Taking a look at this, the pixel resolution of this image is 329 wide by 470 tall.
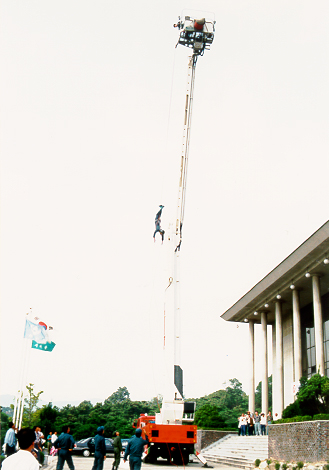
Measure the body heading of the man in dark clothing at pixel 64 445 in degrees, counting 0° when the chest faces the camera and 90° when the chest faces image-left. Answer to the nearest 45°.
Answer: approximately 180°

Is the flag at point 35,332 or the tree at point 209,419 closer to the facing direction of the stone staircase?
the flag

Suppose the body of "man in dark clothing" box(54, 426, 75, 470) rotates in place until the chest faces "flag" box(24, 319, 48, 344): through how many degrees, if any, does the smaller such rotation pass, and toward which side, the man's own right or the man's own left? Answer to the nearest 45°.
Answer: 0° — they already face it

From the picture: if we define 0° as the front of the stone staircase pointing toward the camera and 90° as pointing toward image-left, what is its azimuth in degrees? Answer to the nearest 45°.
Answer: approximately 45°

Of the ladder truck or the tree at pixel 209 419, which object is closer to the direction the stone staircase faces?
the ladder truck

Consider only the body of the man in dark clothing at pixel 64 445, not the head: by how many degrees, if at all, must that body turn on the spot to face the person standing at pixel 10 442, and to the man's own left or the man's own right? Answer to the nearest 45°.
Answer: approximately 45° to the man's own left

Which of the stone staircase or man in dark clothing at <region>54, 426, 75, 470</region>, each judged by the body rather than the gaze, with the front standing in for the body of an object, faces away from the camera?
the man in dark clothing

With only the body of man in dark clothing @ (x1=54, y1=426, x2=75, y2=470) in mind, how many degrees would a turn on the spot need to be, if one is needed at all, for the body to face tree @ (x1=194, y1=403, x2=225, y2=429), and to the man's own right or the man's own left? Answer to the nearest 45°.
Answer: approximately 45° to the man's own right

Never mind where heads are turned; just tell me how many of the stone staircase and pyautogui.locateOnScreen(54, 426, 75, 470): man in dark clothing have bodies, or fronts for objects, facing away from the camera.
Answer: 1

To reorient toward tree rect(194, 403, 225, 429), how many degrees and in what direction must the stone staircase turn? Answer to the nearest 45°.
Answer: approximately 135° to its right

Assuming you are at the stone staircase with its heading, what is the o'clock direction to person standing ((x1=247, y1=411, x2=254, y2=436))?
The person standing is roughly at 5 o'clock from the stone staircase.

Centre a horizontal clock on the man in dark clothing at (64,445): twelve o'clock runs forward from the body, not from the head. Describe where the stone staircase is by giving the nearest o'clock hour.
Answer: The stone staircase is roughly at 1 o'clock from the man in dark clothing.
